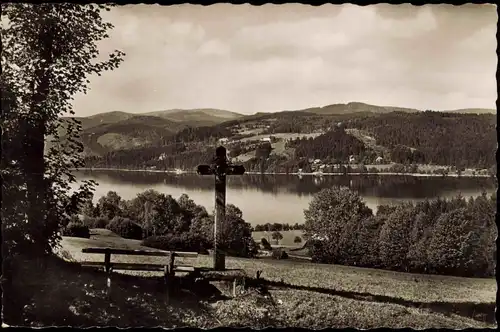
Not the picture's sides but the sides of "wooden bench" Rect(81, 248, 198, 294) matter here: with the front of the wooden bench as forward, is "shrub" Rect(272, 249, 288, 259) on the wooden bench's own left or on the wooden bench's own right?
on the wooden bench's own right

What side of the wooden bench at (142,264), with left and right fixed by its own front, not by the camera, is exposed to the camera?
back
